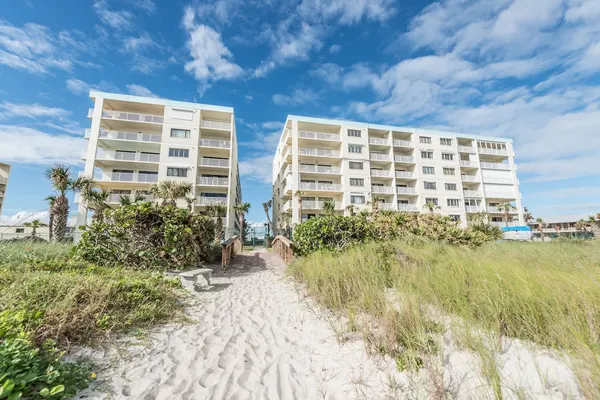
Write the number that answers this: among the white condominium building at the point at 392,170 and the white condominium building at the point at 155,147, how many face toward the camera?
2

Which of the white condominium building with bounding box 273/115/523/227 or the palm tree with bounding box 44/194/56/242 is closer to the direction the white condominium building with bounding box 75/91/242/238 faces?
the palm tree

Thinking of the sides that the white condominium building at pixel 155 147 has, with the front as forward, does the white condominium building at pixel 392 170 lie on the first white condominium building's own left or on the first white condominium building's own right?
on the first white condominium building's own left

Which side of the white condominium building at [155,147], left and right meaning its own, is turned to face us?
front

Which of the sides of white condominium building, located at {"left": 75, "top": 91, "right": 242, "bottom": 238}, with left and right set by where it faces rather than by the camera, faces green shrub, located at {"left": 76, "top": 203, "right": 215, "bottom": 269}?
front

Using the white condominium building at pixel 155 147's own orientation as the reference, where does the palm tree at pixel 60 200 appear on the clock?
The palm tree is roughly at 1 o'clock from the white condominium building.

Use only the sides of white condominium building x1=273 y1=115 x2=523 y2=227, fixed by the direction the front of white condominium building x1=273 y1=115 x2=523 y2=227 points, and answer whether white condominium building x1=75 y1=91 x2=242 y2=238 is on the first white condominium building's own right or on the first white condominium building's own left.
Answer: on the first white condominium building's own right

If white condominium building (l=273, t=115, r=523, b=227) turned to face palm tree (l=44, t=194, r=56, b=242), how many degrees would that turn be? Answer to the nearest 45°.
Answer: approximately 45° to its right

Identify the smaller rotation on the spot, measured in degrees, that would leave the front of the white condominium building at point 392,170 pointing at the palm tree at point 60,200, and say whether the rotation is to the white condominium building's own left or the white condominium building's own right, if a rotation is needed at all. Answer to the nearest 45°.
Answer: approximately 45° to the white condominium building's own right

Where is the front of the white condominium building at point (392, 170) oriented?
toward the camera

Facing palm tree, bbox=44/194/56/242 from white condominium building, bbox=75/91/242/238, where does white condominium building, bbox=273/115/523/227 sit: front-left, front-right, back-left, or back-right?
back-left

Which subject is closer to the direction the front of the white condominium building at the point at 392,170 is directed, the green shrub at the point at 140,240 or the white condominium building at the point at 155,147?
the green shrub
